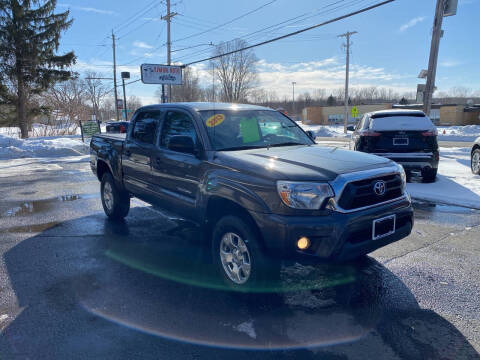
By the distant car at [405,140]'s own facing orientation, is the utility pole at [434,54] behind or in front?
in front

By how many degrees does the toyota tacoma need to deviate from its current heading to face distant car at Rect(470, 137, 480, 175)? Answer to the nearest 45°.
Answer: approximately 90° to its left

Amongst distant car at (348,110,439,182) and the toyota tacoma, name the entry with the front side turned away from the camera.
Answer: the distant car

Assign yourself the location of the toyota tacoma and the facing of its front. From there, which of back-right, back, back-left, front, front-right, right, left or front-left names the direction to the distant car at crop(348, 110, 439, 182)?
left

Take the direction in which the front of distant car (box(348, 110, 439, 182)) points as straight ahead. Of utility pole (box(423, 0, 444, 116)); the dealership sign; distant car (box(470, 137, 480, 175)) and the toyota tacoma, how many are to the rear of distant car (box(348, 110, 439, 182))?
1

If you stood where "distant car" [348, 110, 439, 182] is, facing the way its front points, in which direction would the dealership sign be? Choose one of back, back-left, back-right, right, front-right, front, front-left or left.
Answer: front-left

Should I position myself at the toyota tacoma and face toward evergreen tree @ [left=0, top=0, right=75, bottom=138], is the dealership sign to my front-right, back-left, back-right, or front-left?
front-right

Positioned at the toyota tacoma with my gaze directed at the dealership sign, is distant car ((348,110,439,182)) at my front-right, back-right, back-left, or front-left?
front-right

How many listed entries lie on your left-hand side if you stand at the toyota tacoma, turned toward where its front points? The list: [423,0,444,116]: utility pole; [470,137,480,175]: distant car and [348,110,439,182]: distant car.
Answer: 3

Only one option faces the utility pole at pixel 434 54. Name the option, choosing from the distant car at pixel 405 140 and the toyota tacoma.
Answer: the distant car

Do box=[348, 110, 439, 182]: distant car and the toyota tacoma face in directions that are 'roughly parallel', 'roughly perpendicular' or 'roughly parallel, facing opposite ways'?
roughly perpendicular

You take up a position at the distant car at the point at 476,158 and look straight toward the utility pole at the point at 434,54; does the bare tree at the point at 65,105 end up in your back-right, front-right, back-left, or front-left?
front-left

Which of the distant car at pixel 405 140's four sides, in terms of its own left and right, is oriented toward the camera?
back

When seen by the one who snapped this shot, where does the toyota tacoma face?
facing the viewer and to the right of the viewer

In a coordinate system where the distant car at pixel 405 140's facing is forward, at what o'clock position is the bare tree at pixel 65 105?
The bare tree is roughly at 10 o'clock from the distant car.

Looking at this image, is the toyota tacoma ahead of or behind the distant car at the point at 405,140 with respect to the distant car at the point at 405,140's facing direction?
behind

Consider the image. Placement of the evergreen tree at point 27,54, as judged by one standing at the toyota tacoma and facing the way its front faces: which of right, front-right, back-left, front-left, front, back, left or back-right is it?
back

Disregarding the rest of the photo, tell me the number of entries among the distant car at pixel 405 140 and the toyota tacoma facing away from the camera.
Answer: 1

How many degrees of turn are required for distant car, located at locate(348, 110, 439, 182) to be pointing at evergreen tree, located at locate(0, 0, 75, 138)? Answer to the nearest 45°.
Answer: approximately 90° to its left
